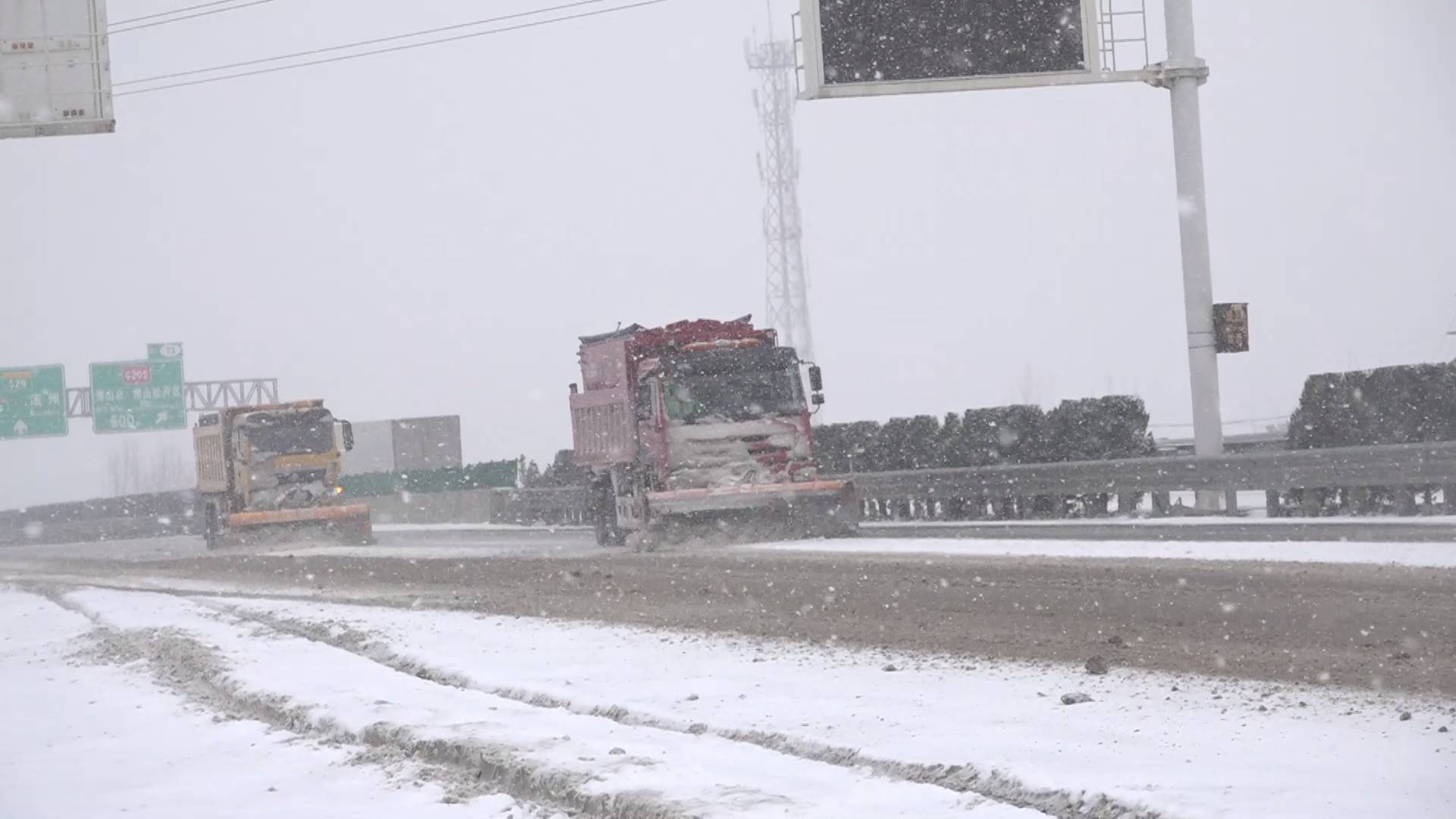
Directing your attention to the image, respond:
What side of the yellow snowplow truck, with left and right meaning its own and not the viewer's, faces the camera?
front

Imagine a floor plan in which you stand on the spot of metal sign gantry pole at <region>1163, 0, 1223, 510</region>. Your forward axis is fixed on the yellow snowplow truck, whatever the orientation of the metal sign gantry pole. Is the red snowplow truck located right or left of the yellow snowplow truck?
left

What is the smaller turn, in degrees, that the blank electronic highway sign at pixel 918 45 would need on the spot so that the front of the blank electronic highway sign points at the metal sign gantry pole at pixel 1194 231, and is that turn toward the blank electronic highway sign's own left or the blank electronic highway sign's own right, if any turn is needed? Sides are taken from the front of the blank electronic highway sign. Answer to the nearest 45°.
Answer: approximately 135° to the blank electronic highway sign's own left

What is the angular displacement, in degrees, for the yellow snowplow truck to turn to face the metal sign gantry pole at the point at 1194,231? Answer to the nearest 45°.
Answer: approximately 45° to its left

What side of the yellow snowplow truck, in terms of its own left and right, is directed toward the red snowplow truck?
front
